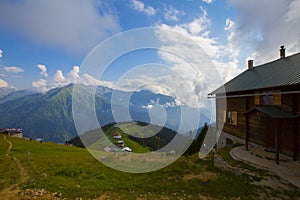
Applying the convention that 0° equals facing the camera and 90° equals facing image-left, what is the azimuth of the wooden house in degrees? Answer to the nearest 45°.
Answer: approximately 45°
